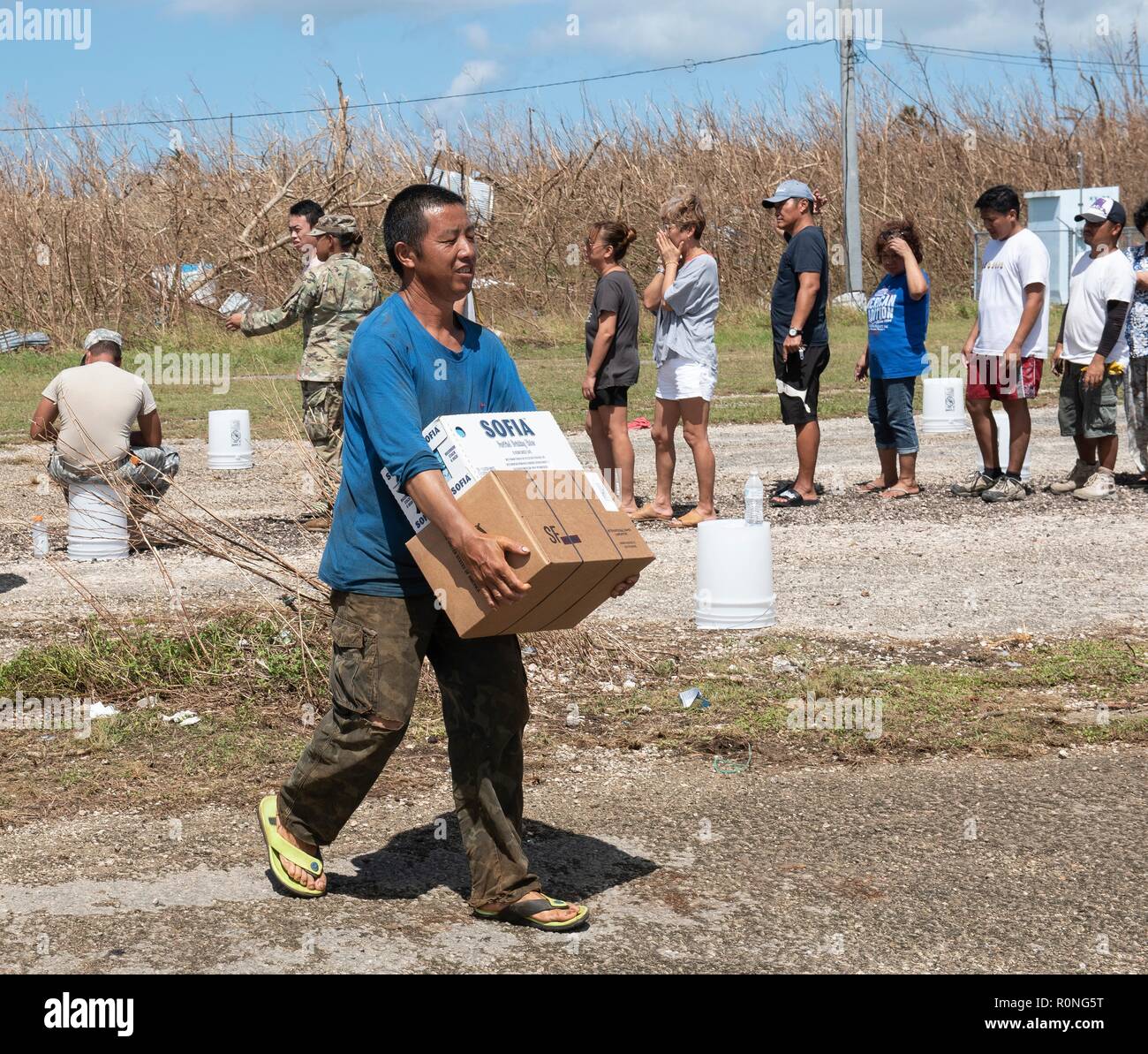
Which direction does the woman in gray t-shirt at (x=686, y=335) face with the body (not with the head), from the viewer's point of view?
to the viewer's left

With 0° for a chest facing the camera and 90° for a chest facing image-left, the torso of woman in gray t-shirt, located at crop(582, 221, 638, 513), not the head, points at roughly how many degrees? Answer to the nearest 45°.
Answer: approximately 90°

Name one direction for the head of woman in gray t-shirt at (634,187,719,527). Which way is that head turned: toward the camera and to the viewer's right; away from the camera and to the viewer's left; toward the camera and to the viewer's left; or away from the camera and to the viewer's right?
toward the camera and to the viewer's left

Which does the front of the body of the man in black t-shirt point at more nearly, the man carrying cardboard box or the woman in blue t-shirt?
the man carrying cardboard box

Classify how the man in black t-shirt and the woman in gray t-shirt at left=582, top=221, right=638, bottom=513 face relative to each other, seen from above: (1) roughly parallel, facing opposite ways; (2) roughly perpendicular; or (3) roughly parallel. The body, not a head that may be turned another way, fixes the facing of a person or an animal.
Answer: roughly parallel

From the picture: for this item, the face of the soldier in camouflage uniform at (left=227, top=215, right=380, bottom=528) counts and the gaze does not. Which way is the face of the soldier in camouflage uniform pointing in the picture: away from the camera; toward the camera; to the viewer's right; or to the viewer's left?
to the viewer's left

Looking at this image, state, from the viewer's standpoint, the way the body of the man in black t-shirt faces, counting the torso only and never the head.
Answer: to the viewer's left

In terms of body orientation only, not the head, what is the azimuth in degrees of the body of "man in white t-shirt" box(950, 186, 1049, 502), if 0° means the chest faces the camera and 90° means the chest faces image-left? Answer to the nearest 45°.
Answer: approximately 45°

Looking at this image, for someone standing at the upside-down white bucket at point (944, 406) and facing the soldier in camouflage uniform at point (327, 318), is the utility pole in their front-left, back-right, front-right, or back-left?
back-right

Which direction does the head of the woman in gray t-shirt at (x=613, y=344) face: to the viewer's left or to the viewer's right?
to the viewer's left

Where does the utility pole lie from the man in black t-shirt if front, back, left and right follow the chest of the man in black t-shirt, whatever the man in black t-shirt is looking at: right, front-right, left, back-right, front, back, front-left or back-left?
right

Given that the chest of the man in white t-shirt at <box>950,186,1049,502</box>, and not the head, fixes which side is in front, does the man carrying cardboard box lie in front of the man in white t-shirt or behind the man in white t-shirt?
in front

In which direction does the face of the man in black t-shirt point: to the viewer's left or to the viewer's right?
to the viewer's left

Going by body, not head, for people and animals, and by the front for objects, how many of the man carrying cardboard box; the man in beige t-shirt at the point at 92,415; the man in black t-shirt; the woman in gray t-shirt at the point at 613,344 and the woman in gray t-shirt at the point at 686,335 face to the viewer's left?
3
